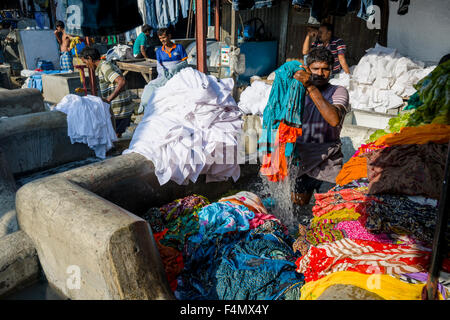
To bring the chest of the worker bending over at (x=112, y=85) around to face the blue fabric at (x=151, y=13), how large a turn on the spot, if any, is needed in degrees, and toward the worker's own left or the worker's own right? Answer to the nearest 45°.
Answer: approximately 90° to the worker's own right

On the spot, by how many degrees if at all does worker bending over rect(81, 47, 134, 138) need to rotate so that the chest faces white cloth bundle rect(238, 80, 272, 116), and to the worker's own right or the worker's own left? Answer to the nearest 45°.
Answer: approximately 180°

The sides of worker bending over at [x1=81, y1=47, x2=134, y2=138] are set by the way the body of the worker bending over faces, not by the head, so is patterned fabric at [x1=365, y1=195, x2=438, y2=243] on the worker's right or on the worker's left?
on the worker's left

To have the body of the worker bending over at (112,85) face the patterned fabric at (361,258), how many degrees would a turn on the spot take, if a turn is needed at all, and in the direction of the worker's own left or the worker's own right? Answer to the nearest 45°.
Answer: approximately 90° to the worker's own left

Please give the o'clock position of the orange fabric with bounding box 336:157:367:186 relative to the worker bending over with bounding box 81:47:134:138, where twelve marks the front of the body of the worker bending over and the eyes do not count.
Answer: The orange fabric is roughly at 8 o'clock from the worker bending over.

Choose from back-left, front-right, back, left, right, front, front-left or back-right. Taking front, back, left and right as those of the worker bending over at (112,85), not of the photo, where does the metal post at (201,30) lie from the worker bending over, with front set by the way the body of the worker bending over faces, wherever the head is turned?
back

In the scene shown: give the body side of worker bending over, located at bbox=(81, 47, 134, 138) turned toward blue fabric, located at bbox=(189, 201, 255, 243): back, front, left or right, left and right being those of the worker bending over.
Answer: left

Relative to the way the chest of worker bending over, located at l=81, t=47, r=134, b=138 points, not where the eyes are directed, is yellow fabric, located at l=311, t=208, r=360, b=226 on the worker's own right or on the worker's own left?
on the worker's own left

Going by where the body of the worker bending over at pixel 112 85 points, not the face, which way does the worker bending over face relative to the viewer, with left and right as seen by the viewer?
facing to the left of the viewer

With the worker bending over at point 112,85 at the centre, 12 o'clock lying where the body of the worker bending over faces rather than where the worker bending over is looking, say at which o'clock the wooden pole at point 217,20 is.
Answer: The wooden pole is roughly at 4 o'clock from the worker bending over.

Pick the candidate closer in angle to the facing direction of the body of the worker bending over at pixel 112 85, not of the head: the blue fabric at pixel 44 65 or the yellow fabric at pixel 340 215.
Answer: the blue fabric

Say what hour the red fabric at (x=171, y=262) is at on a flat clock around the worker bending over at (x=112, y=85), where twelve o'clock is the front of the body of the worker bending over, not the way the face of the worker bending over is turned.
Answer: The red fabric is roughly at 9 o'clock from the worker bending over.
